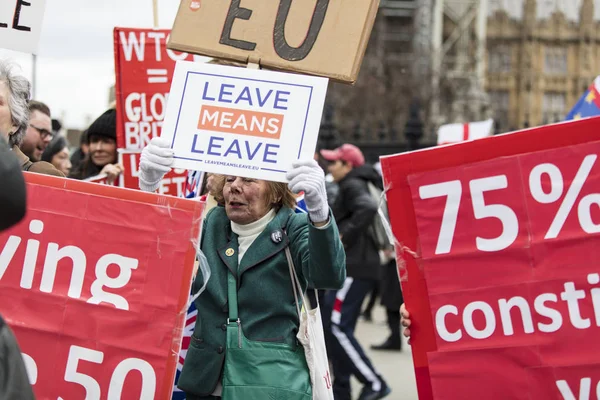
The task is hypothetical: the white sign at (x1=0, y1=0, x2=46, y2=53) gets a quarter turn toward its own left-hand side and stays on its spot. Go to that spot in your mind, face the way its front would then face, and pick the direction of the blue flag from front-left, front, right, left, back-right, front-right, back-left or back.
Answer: front

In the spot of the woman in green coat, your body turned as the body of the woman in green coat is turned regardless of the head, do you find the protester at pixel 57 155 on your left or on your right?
on your right

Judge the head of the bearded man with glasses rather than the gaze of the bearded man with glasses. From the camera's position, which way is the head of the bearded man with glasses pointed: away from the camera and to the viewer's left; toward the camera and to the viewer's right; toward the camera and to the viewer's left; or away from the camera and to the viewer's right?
toward the camera and to the viewer's right

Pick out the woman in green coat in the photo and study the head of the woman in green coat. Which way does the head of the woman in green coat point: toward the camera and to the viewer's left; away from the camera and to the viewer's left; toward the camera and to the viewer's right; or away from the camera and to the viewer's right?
toward the camera and to the viewer's left

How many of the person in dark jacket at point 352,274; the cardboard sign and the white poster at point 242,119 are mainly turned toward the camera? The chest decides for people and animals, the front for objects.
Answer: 2

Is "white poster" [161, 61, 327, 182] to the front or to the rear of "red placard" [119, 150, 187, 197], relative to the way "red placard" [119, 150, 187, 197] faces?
to the front

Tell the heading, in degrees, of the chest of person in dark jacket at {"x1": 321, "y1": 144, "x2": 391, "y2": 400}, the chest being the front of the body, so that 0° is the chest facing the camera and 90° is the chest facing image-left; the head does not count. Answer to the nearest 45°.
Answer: approximately 90°
